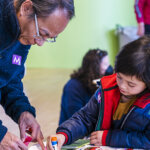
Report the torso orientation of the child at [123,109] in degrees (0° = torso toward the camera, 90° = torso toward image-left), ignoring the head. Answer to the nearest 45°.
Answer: approximately 45°

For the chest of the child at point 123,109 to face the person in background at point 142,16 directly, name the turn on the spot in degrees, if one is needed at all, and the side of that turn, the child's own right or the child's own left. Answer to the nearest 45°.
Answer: approximately 135° to the child's own right

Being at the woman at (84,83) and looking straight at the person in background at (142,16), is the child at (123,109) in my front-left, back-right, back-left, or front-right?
back-right

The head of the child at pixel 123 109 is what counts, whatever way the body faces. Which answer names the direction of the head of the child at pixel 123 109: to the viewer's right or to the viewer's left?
to the viewer's left

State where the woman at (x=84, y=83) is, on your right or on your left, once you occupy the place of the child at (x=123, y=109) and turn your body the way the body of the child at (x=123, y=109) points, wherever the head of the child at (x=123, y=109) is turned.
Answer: on your right
